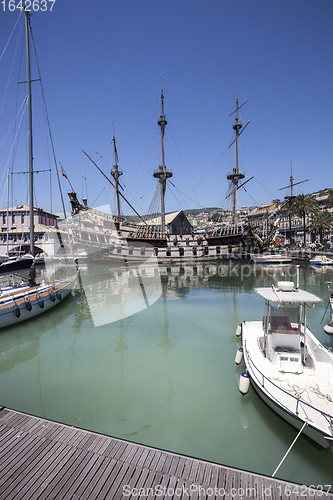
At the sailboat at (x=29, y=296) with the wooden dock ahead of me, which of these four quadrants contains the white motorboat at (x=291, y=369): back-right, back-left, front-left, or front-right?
front-left

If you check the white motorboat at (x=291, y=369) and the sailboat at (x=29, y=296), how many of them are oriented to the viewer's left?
0

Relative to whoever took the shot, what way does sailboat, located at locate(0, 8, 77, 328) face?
facing away from the viewer and to the right of the viewer

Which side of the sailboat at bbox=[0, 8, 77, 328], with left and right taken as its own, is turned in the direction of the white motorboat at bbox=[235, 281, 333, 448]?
right

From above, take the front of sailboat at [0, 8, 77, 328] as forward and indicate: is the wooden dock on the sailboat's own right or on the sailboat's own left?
on the sailboat's own right

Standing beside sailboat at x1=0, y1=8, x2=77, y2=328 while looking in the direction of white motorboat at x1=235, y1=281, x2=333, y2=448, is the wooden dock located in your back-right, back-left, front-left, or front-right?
front-right
